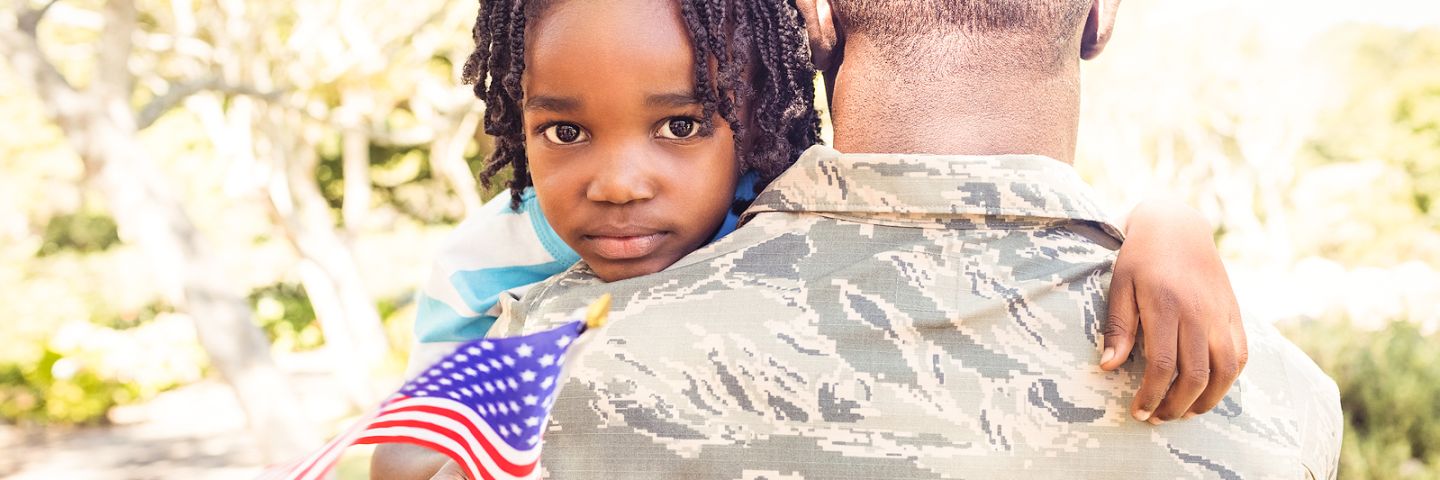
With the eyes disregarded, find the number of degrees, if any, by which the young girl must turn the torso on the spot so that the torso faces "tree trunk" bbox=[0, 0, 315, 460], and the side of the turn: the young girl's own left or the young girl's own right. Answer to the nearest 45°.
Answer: approximately 135° to the young girl's own right

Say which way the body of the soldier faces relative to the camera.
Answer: away from the camera

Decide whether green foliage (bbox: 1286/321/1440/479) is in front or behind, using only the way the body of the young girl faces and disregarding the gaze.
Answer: behind

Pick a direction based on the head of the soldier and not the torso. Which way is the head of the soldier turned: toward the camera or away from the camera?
away from the camera

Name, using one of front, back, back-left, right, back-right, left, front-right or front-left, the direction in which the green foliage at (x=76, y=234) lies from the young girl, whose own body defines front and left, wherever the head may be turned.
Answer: back-right

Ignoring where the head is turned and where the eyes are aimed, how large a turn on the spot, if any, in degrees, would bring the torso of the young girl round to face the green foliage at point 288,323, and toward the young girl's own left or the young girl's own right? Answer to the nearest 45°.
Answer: approximately 135° to the young girl's own right

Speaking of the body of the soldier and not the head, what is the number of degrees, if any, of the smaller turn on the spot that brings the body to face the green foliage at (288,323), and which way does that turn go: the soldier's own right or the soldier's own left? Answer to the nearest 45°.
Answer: approximately 45° to the soldier's own left

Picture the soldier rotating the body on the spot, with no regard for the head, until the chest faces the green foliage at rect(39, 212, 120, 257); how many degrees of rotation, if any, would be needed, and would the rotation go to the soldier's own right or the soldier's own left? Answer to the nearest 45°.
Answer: approximately 45° to the soldier's own left

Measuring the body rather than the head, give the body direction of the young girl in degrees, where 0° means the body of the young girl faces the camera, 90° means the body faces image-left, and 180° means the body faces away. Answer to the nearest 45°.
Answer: approximately 0°
